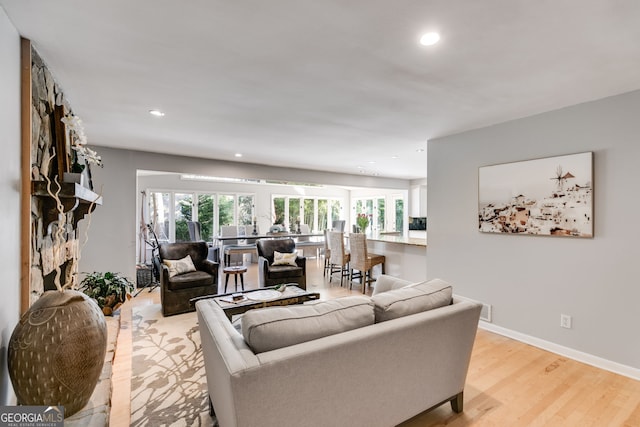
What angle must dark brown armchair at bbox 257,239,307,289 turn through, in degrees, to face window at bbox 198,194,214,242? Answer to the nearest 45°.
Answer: approximately 180°

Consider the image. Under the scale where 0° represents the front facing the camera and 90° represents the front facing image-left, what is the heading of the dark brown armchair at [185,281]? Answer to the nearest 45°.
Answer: approximately 315°

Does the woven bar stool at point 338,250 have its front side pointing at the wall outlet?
no

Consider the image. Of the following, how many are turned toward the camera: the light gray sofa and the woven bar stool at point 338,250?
0

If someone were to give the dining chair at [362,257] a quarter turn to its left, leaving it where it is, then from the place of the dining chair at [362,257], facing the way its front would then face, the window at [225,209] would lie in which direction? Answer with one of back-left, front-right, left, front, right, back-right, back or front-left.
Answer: front

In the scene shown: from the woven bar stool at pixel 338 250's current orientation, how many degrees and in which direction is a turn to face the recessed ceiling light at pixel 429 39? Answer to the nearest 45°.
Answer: approximately 135° to its right

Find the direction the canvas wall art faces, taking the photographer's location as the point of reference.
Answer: facing the viewer and to the left of the viewer

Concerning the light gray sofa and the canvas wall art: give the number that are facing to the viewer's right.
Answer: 0

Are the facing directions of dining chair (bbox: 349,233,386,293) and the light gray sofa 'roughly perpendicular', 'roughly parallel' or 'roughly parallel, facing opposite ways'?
roughly perpendicular

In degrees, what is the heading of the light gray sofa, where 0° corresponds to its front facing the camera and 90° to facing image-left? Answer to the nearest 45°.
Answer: approximately 135°

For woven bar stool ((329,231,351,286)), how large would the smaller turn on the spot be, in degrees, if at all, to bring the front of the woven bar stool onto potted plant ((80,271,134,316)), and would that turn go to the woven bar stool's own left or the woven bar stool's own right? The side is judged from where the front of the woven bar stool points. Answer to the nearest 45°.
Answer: approximately 180°

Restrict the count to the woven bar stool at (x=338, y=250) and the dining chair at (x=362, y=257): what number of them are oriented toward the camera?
0

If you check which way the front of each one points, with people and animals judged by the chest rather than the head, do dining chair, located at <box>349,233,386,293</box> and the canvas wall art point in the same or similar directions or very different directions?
very different directions

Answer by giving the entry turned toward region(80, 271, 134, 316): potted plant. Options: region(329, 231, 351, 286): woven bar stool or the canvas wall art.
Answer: the canvas wall art

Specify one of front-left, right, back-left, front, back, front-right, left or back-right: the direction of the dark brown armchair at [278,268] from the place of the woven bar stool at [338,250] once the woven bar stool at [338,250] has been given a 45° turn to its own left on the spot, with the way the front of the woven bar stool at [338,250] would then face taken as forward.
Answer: back-left

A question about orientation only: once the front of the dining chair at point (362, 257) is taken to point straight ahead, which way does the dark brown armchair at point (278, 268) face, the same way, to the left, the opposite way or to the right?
to the right

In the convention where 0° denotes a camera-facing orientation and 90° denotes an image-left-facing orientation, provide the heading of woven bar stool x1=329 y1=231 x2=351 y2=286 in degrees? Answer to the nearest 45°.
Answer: approximately 225°

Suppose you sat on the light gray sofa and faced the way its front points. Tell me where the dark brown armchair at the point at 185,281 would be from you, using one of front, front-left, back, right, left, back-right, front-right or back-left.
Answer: front

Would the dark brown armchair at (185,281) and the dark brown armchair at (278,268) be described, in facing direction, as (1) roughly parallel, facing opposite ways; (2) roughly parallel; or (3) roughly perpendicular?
roughly parallel

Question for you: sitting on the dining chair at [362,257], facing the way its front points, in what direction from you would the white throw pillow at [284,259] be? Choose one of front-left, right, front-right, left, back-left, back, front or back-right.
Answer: back-left

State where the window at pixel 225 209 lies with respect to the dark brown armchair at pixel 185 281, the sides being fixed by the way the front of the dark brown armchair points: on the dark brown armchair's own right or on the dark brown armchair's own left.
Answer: on the dark brown armchair's own left

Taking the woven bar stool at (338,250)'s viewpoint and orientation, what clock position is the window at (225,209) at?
The window is roughly at 9 o'clock from the woven bar stool.

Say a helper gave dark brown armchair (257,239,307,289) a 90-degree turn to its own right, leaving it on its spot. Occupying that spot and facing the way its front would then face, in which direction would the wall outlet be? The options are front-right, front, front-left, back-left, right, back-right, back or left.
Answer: left

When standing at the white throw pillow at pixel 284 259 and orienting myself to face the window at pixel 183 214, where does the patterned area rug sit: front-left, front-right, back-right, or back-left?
back-left
